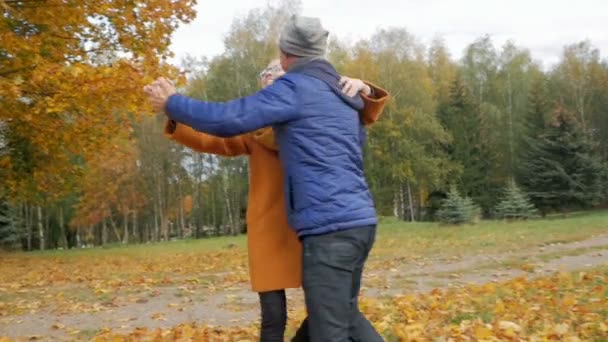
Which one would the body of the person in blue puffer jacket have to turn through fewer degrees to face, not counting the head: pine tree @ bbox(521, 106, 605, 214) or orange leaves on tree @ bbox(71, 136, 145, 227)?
the orange leaves on tree

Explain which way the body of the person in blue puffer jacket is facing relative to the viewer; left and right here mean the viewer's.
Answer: facing away from the viewer and to the left of the viewer

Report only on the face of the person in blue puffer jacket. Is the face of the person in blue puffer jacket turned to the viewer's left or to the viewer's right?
to the viewer's left

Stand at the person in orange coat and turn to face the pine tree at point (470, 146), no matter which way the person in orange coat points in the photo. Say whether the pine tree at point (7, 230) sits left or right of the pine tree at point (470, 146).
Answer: left

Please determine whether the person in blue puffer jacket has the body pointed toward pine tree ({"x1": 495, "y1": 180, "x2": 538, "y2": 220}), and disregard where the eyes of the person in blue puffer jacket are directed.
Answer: no

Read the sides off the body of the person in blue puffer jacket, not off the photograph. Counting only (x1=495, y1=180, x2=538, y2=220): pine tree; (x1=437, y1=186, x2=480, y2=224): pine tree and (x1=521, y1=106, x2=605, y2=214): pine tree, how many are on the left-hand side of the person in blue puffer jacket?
0

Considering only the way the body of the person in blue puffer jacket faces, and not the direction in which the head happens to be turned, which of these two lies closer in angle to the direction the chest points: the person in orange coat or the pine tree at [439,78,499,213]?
the person in orange coat

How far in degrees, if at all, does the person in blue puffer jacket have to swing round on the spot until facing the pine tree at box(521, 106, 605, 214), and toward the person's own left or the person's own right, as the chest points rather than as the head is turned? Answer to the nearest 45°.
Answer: approximately 90° to the person's own right

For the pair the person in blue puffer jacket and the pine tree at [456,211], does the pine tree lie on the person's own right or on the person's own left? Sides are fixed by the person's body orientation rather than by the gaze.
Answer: on the person's own right

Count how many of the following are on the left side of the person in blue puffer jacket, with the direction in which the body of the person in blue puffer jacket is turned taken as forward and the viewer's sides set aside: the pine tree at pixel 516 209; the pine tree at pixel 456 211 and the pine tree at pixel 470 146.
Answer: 0

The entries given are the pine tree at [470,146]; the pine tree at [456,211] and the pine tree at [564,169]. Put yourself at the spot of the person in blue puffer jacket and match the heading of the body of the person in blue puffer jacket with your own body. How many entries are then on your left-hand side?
0
